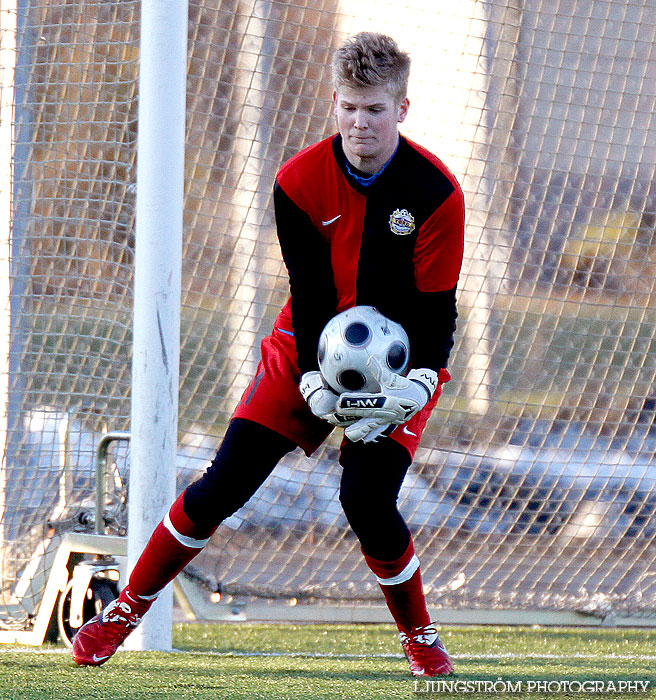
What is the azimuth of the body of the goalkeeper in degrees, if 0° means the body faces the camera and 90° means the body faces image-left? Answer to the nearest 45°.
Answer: approximately 0°

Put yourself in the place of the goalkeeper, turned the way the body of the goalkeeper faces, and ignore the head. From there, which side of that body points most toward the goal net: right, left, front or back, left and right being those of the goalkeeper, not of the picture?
back
